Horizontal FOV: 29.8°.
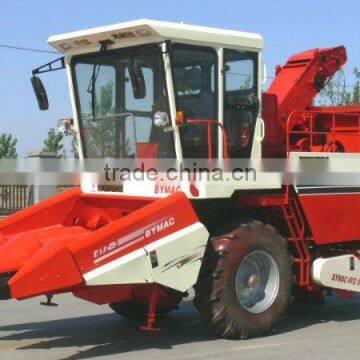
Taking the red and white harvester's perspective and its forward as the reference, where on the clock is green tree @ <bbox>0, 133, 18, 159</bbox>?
The green tree is roughly at 4 o'clock from the red and white harvester.

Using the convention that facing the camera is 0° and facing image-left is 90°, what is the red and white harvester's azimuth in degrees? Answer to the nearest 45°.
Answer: approximately 45°

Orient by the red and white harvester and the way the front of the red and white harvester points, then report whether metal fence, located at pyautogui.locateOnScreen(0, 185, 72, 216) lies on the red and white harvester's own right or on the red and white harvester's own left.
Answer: on the red and white harvester's own right
